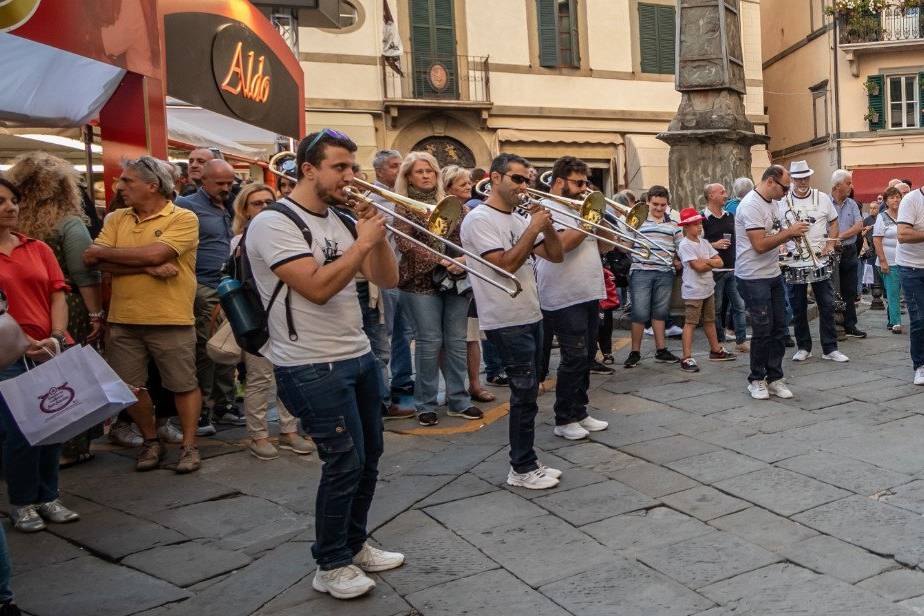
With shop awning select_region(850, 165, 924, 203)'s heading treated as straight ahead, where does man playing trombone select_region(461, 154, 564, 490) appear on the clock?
The man playing trombone is roughly at 12 o'clock from the shop awning.

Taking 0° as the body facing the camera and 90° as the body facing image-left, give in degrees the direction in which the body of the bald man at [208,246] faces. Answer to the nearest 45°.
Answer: approximately 315°

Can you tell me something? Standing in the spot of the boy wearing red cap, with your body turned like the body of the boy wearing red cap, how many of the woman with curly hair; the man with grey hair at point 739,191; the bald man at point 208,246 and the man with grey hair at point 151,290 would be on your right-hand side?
3

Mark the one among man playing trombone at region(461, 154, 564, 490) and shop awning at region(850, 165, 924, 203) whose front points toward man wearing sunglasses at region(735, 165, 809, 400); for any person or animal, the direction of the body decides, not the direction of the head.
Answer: the shop awning

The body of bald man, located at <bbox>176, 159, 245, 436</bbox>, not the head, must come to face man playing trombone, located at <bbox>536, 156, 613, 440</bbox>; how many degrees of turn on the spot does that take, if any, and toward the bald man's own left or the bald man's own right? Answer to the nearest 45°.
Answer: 0° — they already face them
